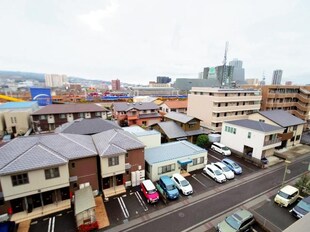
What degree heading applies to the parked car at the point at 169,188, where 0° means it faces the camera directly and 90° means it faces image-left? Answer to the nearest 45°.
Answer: approximately 315°

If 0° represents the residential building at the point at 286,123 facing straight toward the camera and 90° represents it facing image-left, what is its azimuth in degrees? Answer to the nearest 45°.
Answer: approximately 315°

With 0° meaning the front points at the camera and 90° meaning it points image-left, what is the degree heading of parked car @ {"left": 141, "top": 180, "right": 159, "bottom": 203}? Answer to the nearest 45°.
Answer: approximately 315°
